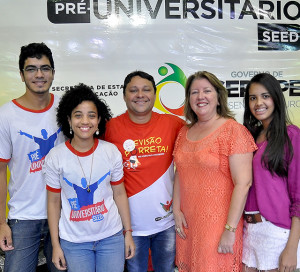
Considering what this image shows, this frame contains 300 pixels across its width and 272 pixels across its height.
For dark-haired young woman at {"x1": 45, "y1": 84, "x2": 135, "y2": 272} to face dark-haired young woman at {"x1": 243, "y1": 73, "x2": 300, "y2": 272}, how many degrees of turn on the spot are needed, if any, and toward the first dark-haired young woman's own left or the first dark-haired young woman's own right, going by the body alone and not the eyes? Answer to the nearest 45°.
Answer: approximately 90° to the first dark-haired young woman's own left

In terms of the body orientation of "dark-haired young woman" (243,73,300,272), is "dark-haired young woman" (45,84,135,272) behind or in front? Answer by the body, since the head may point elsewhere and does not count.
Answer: in front

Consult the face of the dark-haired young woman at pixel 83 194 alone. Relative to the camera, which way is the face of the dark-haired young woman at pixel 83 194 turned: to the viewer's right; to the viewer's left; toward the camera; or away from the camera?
toward the camera

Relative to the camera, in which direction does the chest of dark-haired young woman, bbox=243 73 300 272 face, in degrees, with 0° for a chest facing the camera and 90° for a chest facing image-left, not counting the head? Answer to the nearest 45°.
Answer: approximately 45°

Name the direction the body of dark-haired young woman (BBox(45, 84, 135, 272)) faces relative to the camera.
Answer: toward the camera

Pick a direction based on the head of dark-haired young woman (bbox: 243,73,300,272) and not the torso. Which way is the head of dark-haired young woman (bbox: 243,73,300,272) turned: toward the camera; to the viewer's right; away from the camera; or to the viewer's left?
toward the camera

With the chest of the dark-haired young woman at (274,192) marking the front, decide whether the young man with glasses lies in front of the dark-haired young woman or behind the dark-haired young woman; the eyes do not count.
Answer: in front

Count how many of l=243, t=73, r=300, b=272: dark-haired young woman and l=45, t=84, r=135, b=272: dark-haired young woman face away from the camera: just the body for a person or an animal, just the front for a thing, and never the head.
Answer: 0

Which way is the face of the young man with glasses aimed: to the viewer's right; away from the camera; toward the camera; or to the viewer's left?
toward the camera

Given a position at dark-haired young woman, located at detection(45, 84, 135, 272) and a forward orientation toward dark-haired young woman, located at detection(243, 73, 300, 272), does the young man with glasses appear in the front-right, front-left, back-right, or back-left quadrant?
back-left
